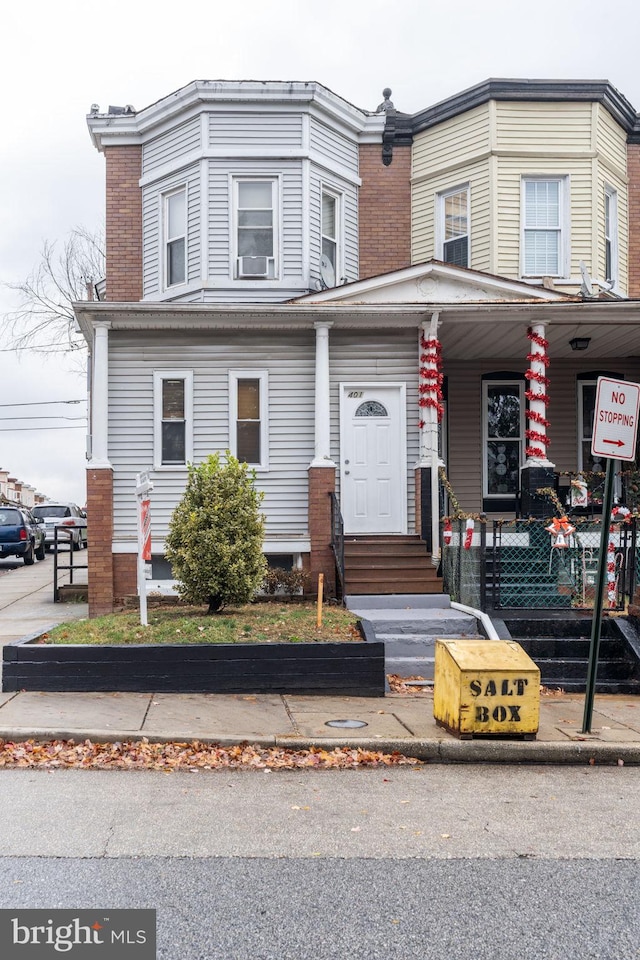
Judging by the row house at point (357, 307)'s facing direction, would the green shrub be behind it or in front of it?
in front

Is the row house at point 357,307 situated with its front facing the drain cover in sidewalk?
yes

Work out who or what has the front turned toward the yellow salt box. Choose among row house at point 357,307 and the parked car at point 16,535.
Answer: the row house

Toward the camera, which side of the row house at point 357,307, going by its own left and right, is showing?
front

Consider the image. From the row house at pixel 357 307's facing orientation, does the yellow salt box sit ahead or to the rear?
ahead
